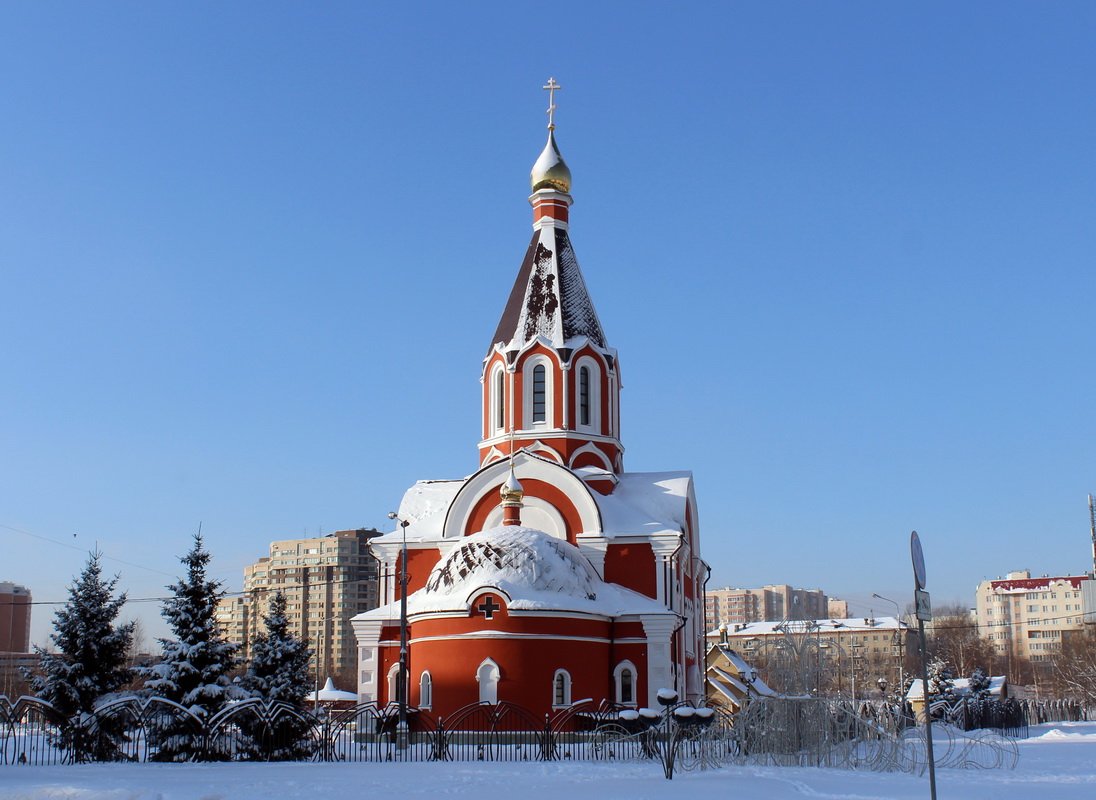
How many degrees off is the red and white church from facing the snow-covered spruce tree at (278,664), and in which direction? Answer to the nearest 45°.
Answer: approximately 135° to its left

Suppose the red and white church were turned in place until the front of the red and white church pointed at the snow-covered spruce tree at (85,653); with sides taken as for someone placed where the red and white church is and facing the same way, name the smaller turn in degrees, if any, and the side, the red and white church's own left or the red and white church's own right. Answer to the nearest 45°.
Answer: approximately 135° to the red and white church's own left

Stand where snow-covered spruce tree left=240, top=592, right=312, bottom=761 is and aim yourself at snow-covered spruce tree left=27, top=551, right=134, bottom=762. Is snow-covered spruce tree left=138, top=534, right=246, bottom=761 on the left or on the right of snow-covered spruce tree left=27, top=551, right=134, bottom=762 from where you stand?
left

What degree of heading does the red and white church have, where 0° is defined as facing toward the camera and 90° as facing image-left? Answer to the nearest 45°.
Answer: approximately 180°
